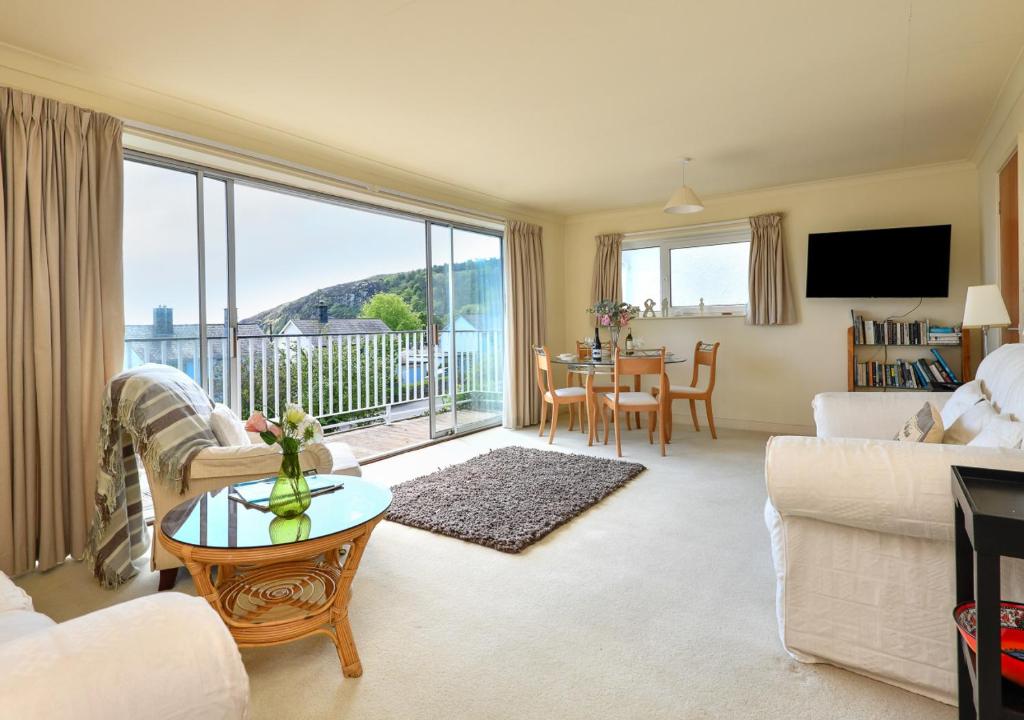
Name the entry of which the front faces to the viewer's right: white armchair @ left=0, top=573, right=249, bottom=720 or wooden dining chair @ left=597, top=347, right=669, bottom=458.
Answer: the white armchair

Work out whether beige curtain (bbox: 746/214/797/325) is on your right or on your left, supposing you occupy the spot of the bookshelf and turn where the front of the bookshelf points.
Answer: on your right

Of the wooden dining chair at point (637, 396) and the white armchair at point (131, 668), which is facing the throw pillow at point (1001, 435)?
the white armchair

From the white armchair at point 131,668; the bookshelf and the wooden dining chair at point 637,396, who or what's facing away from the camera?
the wooden dining chair

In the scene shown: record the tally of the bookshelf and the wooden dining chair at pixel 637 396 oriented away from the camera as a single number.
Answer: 1

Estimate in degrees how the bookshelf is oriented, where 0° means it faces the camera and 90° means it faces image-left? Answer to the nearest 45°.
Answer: approximately 0°

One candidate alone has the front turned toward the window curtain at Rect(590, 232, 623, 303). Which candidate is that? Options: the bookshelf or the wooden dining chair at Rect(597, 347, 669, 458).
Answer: the wooden dining chair

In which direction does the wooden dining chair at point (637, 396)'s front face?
away from the camera

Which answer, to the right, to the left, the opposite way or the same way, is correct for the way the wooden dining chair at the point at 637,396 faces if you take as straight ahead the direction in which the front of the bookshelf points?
the opposite way

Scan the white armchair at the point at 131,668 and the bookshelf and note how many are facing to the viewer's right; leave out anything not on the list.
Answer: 1

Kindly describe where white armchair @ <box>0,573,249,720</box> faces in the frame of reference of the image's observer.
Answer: facing to the right of the viewer
